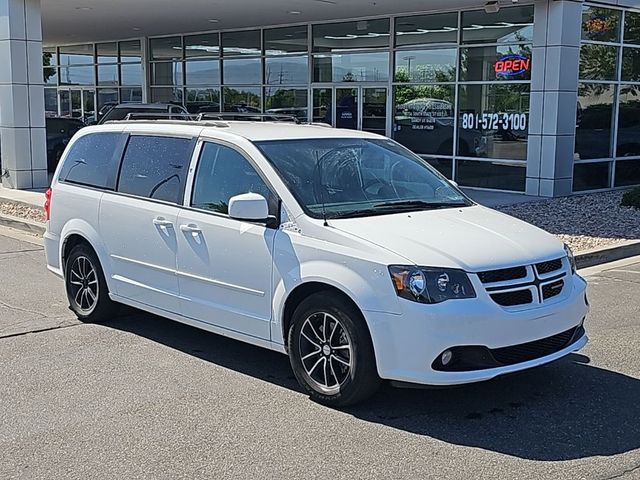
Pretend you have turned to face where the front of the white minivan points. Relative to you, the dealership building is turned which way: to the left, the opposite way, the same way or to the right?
to the right

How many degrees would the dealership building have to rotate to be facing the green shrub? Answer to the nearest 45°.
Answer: approximately 90° to its left

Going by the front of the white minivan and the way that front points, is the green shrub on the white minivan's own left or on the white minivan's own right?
on the white minivan's own left

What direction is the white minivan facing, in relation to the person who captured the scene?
facing the viewer and to the right of the viewer

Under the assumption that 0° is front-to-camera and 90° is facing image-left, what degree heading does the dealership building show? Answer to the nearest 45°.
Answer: approximately 45°

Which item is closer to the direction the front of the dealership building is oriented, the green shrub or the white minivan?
the white minivan

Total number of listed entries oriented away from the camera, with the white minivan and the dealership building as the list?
0
